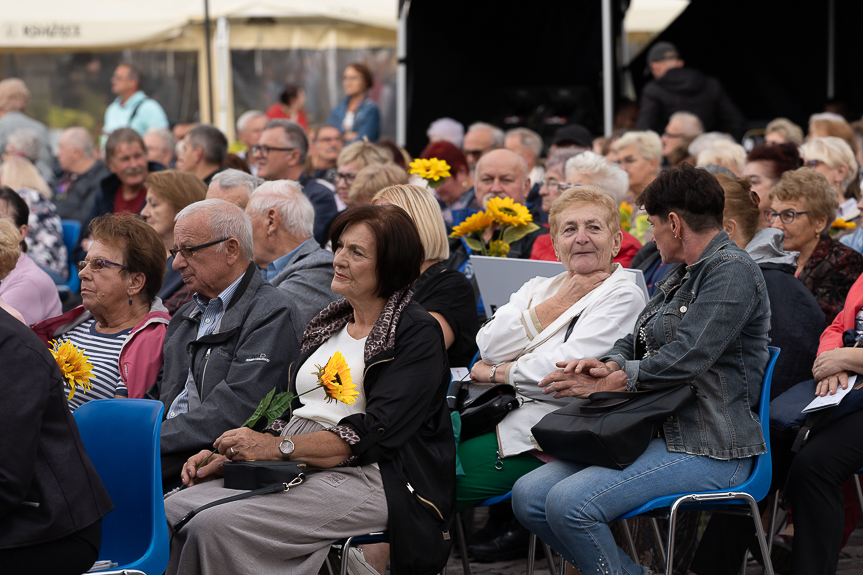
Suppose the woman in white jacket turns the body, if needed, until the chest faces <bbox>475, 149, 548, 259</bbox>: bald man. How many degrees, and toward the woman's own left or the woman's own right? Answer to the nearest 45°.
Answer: approximately 135° to the woman's own right

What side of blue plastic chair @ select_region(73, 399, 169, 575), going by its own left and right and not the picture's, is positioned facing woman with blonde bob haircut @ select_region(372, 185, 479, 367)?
back

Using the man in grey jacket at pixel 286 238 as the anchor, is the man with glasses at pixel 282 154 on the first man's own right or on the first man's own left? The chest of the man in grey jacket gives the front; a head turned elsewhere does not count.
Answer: on the first man's own right

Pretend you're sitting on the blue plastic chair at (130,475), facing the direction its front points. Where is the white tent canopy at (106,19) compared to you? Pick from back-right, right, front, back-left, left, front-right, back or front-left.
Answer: back-right

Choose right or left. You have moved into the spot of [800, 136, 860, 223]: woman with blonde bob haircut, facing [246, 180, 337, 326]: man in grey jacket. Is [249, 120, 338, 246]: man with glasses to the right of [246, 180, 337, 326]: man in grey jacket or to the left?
right

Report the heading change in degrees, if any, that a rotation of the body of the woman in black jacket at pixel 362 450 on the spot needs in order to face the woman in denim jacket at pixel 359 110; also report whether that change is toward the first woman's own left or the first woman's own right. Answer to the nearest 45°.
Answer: approximately 135° to the first woman's own right

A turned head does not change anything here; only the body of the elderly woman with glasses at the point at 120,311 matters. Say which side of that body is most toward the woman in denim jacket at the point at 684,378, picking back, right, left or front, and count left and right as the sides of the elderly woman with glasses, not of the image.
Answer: left

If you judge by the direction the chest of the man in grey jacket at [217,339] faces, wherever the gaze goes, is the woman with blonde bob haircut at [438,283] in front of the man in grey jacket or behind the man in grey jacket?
behind
